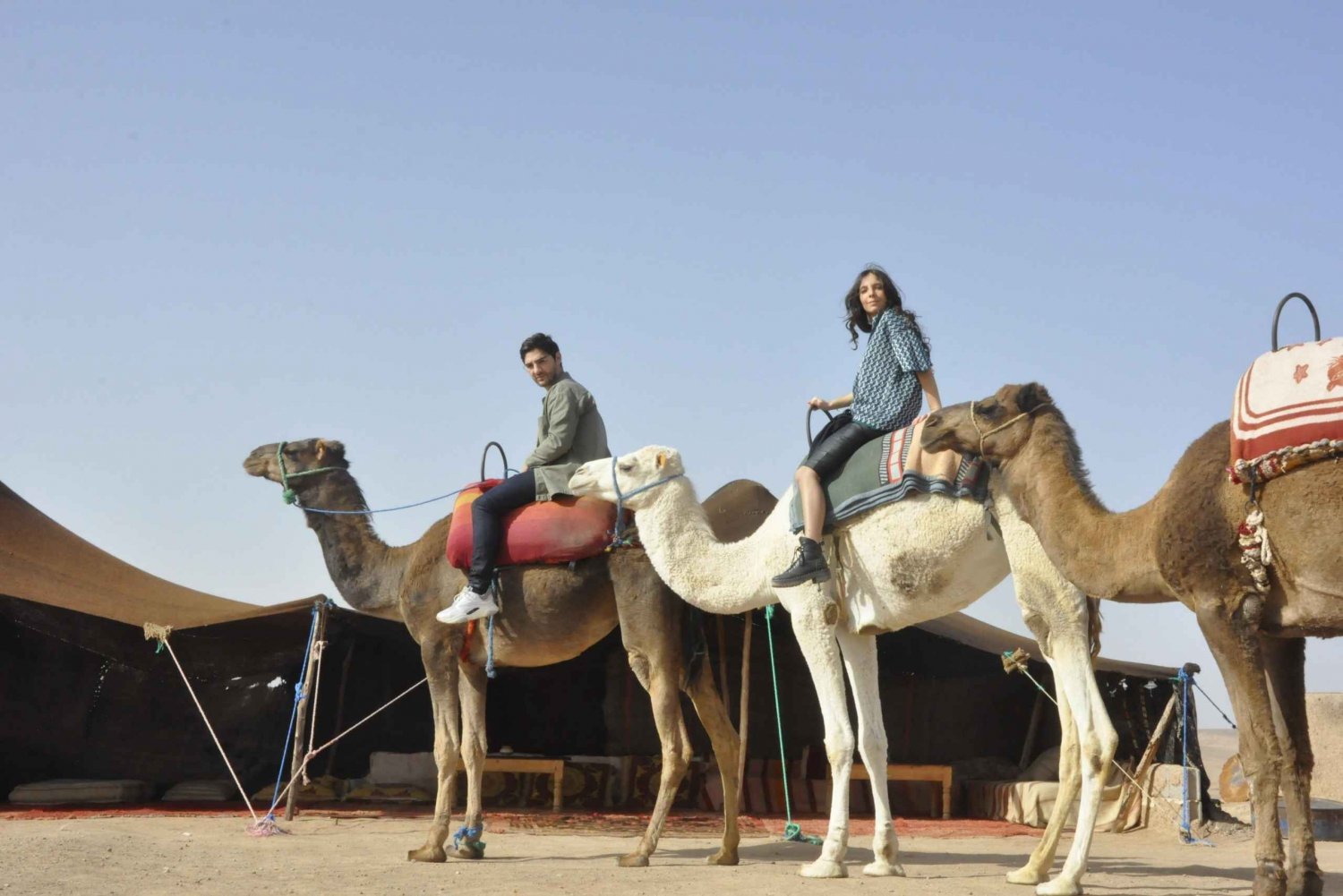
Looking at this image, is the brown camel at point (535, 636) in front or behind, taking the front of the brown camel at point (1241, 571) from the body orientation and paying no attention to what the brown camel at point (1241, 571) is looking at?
in front

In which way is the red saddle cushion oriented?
to the viewer's left

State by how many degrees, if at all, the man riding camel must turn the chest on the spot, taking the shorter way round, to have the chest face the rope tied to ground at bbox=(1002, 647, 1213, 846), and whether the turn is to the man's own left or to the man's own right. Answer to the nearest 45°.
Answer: approximately 135° to the man's own right

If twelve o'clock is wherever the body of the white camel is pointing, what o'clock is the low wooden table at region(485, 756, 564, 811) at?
The low wooden table is roughly at 2 o'clock from the white camel.

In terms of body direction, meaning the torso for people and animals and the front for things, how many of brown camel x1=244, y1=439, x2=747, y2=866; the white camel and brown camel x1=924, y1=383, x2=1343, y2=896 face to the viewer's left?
3

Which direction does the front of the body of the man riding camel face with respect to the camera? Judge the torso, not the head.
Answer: to the viewer's left

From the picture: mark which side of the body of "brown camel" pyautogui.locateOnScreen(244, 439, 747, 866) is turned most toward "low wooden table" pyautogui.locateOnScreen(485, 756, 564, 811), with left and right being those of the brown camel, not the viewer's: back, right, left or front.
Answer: right

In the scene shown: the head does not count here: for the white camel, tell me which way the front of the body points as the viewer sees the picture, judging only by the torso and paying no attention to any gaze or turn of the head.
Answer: to the viewer's left

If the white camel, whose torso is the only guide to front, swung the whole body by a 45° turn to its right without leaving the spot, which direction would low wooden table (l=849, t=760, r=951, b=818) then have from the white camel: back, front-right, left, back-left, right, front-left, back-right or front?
front-right

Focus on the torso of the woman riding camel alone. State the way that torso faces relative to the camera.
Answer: to the viewer's left

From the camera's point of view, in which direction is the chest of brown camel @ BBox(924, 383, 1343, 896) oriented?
to the viewer's left

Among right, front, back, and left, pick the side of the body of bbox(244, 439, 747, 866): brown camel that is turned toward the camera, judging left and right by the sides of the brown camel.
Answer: left

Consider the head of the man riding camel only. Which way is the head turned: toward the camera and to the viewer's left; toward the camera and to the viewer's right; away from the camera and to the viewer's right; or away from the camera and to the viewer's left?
toward the camera and to the viewer's left

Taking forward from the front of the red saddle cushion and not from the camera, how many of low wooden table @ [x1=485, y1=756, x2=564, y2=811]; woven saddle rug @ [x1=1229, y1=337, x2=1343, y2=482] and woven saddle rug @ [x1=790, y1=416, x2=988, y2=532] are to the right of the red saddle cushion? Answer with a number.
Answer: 1
